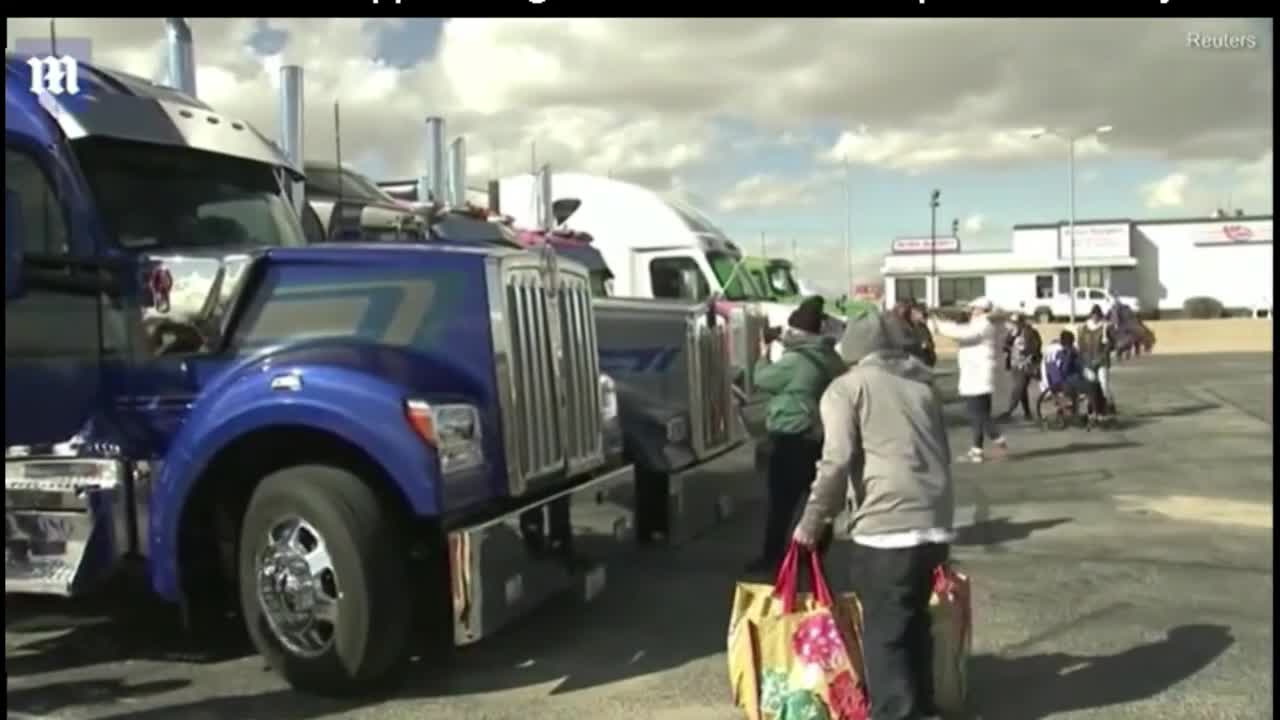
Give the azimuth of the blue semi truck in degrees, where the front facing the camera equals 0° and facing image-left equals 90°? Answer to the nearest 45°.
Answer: approximately 315°

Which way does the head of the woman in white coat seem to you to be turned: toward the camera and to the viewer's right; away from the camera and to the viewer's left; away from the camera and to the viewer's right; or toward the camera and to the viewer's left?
toward the camera and to the viewer's left

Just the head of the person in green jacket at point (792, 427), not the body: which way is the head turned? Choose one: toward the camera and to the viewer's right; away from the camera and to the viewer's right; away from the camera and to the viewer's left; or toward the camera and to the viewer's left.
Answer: away from the camera and to the viewer's left

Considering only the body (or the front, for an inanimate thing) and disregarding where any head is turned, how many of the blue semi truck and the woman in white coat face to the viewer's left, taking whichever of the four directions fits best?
1

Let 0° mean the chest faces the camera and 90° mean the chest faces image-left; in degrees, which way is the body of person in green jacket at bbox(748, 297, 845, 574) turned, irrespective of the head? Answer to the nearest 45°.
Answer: approximately 135°

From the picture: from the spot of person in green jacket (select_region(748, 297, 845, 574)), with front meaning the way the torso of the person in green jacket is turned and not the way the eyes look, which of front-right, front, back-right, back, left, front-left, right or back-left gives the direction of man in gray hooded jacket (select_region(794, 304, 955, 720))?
back-left

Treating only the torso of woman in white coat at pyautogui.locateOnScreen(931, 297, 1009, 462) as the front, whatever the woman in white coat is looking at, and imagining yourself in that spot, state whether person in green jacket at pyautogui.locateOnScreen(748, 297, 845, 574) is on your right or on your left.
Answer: on your left

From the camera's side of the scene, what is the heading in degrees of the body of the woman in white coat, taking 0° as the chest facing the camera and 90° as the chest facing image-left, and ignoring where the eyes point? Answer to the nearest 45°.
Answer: approximately 90°

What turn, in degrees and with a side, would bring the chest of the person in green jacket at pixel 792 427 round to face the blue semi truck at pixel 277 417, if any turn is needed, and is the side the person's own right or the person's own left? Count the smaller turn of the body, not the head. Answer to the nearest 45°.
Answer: approximately 90° to the person's own left

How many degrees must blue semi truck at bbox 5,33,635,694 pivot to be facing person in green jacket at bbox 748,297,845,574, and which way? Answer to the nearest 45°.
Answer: approximately 90° to its left

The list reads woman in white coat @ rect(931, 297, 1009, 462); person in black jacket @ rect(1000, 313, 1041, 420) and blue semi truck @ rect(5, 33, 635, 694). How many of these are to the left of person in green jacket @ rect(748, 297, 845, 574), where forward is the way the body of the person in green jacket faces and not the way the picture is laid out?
1

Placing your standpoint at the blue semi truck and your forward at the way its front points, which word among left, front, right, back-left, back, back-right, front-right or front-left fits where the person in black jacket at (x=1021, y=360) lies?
left

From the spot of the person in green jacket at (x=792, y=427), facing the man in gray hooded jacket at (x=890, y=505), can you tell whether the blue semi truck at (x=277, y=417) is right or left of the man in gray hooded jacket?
right

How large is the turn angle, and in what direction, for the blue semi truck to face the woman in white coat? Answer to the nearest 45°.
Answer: approximately 90° to its left
